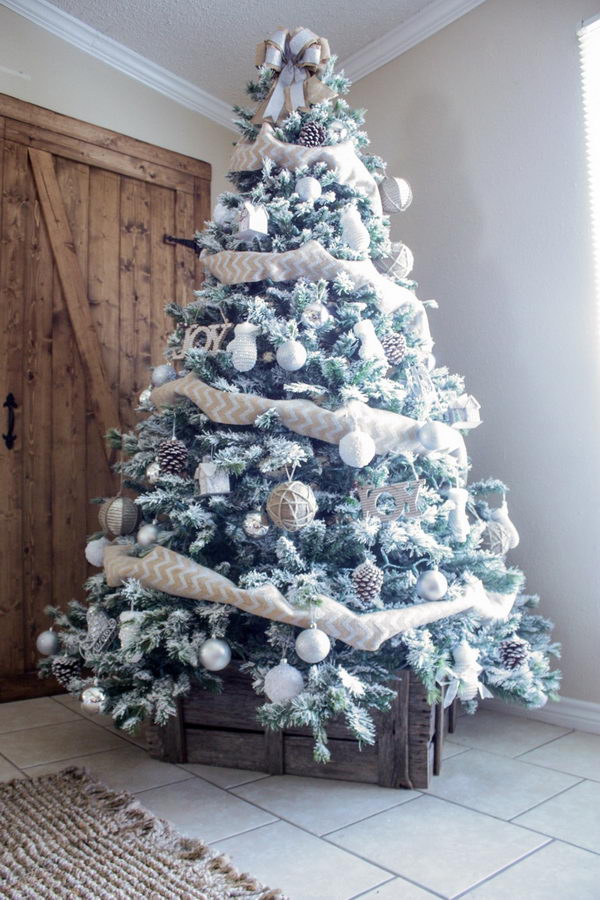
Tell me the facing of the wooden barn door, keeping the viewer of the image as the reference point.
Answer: facing the viewer and to the right of the viewer

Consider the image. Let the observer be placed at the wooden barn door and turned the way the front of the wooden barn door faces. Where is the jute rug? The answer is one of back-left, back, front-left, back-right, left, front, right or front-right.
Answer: front-right

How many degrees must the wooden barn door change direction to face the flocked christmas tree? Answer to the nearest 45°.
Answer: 0° — it already faces it

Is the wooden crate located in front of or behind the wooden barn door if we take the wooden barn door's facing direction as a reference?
in front

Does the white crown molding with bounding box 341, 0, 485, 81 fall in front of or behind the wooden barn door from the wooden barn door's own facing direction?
in front

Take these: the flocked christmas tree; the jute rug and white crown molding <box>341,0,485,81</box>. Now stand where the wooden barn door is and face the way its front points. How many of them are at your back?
0

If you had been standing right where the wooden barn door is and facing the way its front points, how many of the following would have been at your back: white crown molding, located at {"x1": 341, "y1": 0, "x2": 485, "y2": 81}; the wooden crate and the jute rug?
0
